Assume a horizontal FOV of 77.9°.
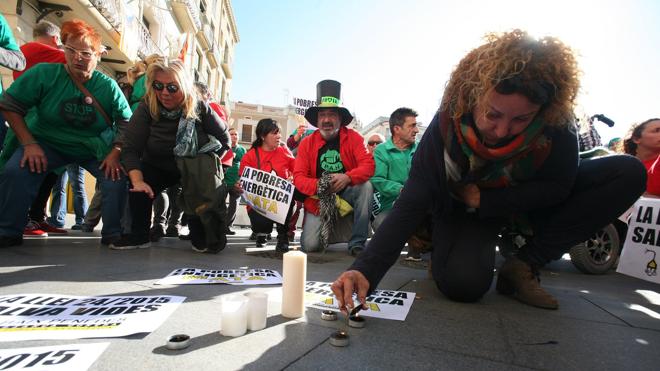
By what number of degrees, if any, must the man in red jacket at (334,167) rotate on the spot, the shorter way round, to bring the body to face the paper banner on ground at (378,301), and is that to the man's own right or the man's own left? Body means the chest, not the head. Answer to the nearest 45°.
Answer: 0° — they already face it

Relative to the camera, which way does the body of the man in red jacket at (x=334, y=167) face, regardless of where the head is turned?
toward the camera

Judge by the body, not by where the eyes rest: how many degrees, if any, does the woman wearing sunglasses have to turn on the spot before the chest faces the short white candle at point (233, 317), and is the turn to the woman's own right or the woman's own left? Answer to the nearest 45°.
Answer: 0° — they already face it

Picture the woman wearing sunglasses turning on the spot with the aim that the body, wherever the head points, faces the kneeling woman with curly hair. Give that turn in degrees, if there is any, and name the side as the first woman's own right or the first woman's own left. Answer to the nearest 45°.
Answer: approximately 45° to the first woman's own left

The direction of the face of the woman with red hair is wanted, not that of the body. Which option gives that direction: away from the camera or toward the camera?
toward the camera

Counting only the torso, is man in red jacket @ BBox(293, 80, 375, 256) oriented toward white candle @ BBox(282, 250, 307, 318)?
yes

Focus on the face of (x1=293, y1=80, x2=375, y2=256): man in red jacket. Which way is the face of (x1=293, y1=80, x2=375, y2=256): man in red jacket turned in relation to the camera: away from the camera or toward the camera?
toward the camera

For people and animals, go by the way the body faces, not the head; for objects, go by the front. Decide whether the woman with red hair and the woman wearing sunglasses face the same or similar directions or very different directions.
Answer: same or similar directions

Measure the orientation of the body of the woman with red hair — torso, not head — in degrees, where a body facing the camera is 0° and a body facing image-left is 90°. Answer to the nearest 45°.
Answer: approximately 0°

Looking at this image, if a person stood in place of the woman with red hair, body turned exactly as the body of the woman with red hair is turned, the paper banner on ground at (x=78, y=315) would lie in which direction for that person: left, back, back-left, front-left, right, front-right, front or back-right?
front

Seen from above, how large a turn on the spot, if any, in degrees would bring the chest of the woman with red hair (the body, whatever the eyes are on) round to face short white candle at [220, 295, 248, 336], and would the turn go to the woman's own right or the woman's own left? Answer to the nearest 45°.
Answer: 0° — they already face it

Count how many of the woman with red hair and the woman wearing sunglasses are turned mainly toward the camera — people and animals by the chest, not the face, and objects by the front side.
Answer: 2

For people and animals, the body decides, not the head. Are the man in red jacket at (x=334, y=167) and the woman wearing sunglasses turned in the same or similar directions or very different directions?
same or similar directions

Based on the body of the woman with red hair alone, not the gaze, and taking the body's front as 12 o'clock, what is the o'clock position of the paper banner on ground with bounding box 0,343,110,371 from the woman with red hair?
The paper banner on ground is roughly at 12 o'clock from the woman with red hair.

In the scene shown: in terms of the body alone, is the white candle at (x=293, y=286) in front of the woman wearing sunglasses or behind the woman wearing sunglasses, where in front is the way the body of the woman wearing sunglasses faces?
in front
